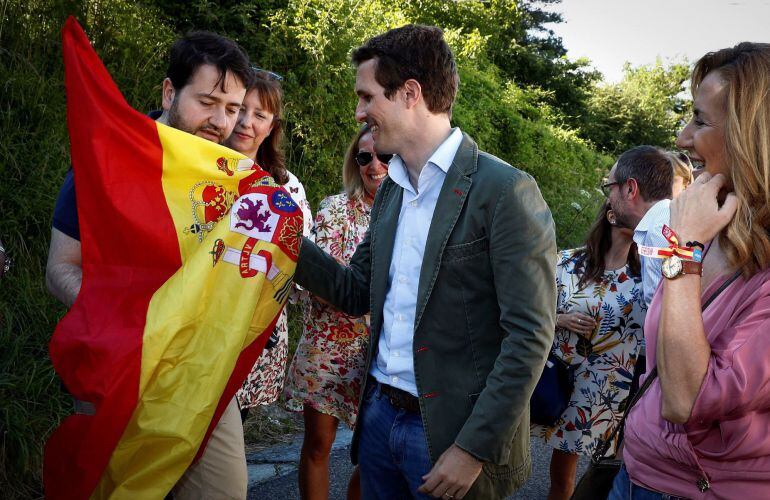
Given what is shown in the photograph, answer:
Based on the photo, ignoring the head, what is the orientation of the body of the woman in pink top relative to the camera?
to the viewer's left

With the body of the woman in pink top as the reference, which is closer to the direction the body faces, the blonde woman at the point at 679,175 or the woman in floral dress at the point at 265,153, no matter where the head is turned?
the woman in floral dress

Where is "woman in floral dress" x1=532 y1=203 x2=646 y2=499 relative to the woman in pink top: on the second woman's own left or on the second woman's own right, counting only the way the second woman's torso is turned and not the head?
on the second woman's own right

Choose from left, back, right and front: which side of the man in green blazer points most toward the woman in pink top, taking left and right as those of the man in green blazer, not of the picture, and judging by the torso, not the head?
left

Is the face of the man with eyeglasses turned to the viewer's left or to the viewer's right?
to the viewer's left

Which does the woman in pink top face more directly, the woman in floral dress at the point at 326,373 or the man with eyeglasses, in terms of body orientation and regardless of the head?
the woman in floral dress

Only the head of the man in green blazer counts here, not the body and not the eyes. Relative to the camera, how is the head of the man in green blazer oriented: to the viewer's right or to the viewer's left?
to the viewer's left

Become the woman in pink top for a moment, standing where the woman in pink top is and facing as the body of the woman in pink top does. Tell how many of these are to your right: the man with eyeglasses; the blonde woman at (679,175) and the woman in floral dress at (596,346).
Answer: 3

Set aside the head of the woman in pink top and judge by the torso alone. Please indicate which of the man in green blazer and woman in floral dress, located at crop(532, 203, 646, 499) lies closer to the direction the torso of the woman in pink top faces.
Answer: the man in green blazer

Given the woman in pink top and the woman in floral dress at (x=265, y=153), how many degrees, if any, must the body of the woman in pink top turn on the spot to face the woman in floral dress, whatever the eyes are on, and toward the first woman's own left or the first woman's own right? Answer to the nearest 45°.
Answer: approximately 45° to the first woman's own right

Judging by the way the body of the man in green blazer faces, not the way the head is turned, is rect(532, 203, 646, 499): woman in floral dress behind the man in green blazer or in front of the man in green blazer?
behind

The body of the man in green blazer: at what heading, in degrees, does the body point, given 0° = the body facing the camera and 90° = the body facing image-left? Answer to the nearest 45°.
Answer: approximately 45°

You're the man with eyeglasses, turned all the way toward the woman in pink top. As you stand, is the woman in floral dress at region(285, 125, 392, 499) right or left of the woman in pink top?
right
